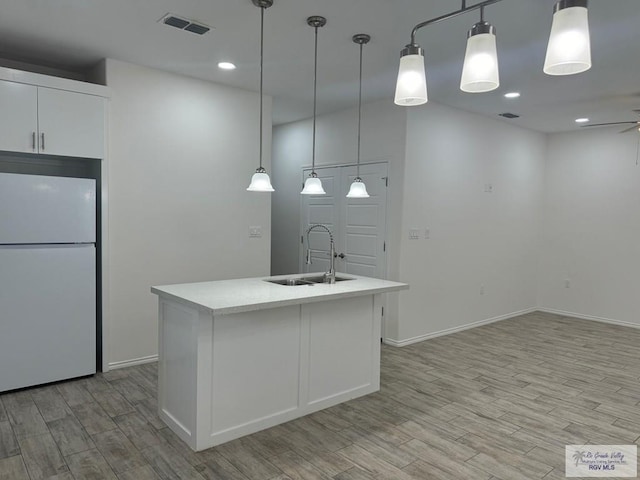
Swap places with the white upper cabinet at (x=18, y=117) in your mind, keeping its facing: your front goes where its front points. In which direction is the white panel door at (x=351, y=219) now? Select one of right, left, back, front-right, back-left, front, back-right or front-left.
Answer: left

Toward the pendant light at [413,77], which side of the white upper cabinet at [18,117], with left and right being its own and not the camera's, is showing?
front

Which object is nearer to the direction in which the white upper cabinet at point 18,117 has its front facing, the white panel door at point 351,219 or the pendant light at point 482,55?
the pendant light

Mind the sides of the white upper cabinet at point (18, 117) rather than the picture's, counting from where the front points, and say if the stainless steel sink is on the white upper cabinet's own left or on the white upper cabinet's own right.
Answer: on the white upper cabinet's own left

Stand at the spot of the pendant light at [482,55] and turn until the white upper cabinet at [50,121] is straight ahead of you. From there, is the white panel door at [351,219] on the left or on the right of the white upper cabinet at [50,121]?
right

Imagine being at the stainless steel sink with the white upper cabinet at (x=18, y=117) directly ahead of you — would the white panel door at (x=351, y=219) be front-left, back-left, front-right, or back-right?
back-right

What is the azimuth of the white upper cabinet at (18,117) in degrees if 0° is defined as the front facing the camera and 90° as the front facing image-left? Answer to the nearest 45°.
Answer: approximately 0°
